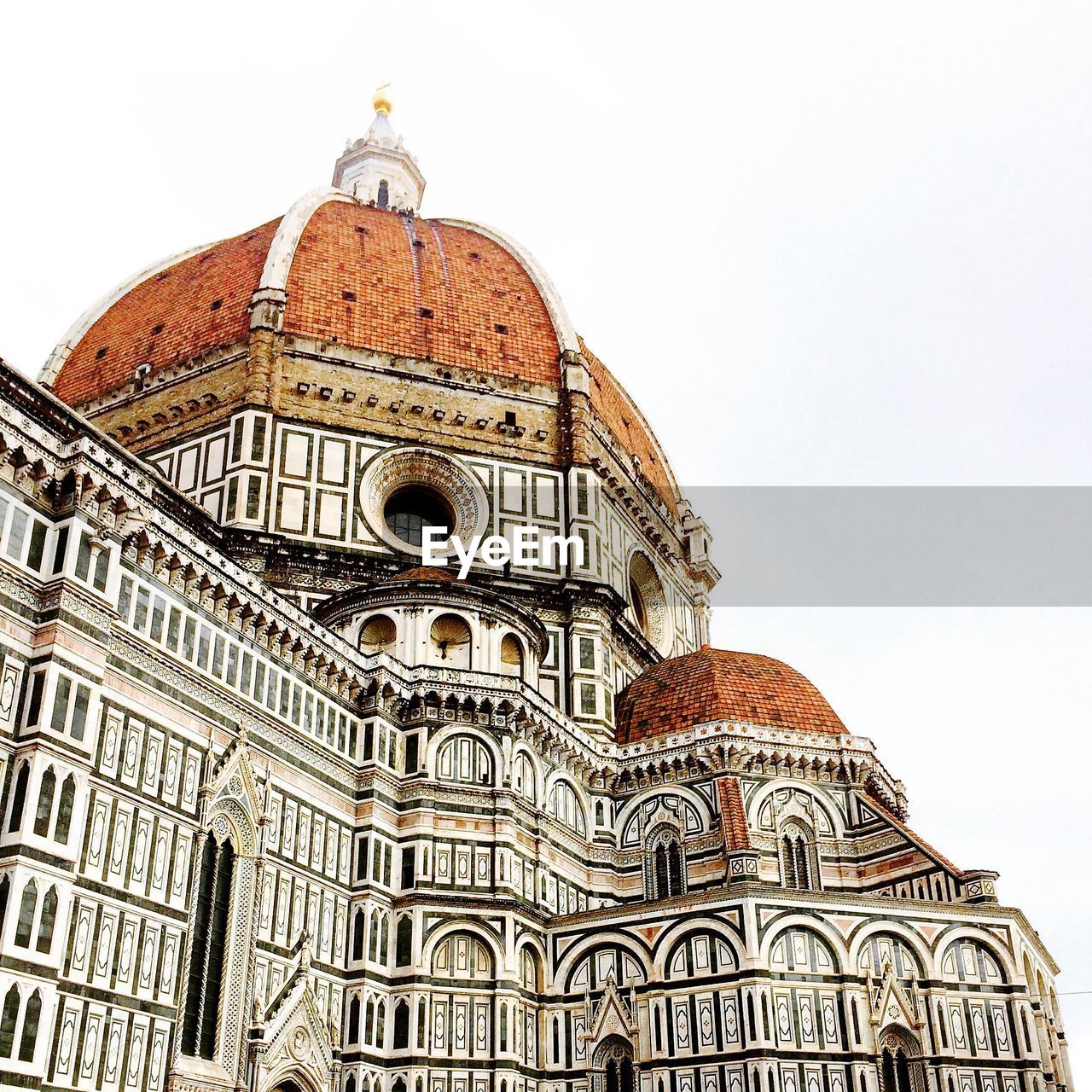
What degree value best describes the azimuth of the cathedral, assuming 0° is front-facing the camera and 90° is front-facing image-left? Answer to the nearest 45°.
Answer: approximately 45°
